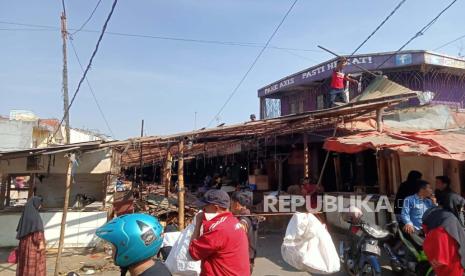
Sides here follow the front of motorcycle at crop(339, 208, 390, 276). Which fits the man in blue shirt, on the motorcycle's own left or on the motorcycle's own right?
on the motorcycle's own left
